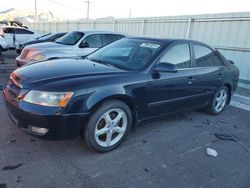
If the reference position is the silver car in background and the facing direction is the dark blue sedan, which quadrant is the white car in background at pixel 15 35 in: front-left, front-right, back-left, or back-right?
back-right

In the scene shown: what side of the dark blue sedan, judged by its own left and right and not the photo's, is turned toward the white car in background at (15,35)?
right

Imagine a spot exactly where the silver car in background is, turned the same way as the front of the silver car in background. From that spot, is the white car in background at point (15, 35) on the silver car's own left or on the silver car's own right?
on the silver car's own right

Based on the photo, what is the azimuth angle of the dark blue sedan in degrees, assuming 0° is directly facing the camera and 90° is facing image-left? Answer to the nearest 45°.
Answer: approximately 45°

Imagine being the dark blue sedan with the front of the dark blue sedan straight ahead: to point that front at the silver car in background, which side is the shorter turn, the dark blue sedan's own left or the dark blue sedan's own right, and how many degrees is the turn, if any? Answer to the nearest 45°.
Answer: approximately 135° to the dark blue sedan's own right

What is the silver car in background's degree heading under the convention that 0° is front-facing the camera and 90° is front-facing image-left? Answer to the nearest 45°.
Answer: approximately 45°

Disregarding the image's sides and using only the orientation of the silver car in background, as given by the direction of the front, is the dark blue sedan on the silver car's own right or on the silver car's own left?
on the silver car's own left
